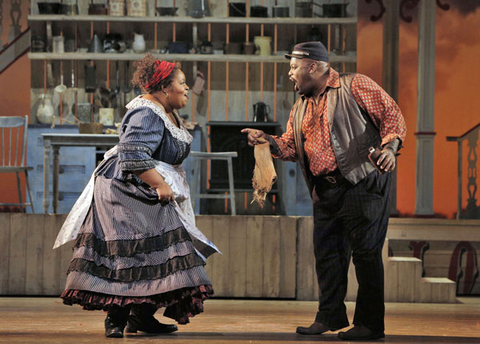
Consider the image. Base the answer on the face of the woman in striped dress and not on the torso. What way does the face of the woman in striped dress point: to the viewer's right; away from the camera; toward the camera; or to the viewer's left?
to the viewer's right

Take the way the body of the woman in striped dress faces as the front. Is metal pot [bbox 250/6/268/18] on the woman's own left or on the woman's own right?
on the woman's own left

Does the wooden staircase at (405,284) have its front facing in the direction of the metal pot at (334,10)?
no

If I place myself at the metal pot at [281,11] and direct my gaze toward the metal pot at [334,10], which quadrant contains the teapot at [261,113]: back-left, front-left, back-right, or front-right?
back-right

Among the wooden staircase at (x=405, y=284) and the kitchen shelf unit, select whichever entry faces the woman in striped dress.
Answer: the kitchen shelf unit

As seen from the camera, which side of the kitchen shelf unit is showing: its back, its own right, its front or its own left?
front

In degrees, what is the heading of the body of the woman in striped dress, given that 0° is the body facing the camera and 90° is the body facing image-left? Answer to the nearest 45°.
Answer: approximately 270°

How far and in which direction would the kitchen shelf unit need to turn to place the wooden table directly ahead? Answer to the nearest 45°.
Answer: approximately 45° to its right

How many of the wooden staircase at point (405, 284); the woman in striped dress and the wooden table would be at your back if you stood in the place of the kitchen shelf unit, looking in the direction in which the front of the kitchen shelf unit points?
0

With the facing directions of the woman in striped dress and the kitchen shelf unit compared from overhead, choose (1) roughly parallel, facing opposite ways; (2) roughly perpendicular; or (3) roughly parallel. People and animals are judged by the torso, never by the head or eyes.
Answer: roughly perpendicular

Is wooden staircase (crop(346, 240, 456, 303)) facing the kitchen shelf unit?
no
